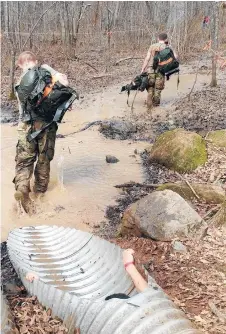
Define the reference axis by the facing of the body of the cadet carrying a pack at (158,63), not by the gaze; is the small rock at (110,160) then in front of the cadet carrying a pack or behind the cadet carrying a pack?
behind

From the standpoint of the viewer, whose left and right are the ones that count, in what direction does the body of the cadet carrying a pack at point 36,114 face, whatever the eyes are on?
facing away from the viewer

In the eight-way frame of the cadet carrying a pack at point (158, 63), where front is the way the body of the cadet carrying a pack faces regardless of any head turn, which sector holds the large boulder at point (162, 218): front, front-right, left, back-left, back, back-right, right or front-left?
back

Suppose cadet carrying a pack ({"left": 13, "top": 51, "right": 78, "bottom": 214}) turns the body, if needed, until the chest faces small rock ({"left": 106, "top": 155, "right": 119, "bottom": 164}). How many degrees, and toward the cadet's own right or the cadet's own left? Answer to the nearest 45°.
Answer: approximately 45° to the cadet's own right

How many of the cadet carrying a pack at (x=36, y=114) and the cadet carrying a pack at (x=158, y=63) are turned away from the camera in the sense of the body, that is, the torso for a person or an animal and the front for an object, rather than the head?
2

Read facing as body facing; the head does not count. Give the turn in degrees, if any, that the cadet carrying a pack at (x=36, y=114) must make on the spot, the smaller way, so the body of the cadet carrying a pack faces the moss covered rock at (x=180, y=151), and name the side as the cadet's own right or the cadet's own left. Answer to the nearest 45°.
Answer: approximately 45° to the cadet's own right

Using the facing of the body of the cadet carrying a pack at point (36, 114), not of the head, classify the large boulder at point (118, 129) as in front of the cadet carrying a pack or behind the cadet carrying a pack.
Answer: in front

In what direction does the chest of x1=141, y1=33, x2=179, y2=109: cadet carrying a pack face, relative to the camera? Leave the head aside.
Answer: away from the camera

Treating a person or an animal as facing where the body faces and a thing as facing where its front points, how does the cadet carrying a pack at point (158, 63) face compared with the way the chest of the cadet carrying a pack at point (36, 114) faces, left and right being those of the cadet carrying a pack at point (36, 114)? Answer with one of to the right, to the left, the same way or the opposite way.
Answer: the same way
